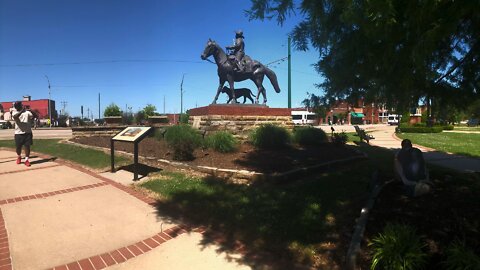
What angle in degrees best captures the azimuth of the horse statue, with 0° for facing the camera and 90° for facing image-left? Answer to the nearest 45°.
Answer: approximately 90°

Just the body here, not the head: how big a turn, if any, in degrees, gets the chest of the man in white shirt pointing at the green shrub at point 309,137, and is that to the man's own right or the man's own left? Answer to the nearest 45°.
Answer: approximately 135° to the man's own left

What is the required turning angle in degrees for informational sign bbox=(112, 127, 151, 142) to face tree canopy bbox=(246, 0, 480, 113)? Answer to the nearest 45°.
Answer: approximately 90° to its left

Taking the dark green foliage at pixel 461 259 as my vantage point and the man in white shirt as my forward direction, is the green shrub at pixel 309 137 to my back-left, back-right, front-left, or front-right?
front-right

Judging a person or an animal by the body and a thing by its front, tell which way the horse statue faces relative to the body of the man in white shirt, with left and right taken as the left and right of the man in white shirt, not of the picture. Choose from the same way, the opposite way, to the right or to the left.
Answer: to the right

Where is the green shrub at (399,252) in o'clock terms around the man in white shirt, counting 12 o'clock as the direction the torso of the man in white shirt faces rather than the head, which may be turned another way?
The green shrub is roughly at 10 o'clock from the man in white shirt.

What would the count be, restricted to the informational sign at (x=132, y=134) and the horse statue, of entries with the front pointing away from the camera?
0

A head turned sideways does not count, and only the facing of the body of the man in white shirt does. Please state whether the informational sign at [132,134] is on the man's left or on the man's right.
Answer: on the man's left

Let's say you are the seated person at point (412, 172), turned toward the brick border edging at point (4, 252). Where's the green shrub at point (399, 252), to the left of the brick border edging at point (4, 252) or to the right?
left

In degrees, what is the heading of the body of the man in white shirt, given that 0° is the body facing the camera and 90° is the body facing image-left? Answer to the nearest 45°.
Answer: approximately 45°

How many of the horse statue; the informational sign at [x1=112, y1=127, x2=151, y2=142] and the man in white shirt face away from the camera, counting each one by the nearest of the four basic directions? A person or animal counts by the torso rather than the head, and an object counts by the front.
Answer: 0

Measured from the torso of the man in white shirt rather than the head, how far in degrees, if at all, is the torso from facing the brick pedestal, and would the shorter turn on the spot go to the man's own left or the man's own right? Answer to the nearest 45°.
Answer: approximately 135° to the man's own left

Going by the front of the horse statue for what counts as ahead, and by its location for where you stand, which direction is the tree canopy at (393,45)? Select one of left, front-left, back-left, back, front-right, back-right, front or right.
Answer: left
